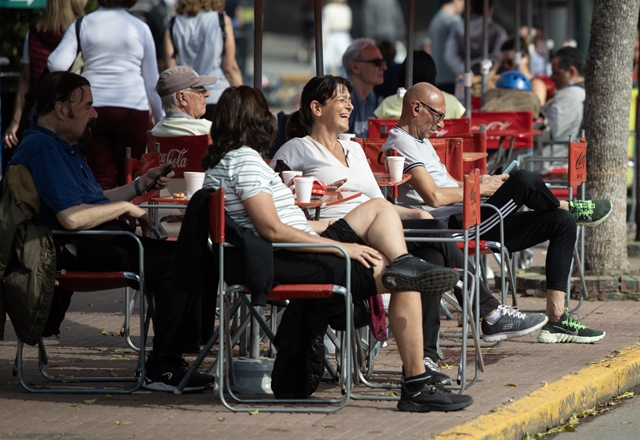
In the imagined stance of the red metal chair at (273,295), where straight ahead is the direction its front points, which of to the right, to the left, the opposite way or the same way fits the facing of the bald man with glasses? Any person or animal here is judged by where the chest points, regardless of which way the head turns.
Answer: the same way

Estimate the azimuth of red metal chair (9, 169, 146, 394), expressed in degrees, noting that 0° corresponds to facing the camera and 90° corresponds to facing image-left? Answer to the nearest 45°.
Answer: approximately 270°

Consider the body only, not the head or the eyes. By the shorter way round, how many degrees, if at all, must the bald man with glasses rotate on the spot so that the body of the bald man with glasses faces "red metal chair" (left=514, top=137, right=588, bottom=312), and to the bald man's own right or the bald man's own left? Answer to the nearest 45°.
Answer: approximately 45° to the bald man's own left

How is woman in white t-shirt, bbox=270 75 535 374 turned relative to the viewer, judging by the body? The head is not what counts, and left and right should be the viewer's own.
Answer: facing the viewer and to the right of the viewer

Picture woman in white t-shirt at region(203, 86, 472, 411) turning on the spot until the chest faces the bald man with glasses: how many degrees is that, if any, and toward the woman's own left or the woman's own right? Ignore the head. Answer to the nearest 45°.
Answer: approximately 45° to the woman's own left

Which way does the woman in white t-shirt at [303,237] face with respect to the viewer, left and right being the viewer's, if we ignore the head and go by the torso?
facing to the right of the viewer

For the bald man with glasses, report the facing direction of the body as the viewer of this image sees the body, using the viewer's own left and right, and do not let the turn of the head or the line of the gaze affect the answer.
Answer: facing to the right of the viewer

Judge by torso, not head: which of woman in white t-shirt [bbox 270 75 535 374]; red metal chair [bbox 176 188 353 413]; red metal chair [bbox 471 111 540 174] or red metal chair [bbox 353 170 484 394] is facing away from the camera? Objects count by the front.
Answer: red metal chair [bbox 471 111 540 174]

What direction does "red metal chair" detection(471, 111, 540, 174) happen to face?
away from the camera

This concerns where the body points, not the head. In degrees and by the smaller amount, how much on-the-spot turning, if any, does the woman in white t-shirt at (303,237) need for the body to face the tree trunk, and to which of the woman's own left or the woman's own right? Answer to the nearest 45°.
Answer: approximately 45° to the woman's own left

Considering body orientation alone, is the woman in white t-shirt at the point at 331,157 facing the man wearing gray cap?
no

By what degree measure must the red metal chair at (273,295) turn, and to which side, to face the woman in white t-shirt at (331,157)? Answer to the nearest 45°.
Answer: approximately 90° to its left

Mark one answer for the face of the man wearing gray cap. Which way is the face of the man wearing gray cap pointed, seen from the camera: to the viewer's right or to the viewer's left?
to the viewer's right

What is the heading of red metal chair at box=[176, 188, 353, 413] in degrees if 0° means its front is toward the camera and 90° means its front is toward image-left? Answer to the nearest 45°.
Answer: approximately 270°
